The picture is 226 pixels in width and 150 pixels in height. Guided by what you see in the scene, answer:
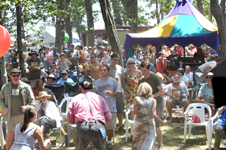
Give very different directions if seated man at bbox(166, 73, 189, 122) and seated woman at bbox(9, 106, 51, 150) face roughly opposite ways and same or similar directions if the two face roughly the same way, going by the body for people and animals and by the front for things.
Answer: very different directions

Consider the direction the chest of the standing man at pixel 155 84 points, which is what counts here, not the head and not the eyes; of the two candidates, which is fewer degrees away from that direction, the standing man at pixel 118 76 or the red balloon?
the red balloon

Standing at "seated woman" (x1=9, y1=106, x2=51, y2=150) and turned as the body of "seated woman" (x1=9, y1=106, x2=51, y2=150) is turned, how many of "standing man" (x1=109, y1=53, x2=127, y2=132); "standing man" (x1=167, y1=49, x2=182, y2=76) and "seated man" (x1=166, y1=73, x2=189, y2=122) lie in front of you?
3

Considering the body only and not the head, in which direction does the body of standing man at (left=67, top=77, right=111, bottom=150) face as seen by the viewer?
away from the camera

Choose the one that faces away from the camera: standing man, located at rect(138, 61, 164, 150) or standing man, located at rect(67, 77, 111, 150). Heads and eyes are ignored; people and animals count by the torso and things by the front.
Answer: standing man, located at rect(67, 77, 111, 150)

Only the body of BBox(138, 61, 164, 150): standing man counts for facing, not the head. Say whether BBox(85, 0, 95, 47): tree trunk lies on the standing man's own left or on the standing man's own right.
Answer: on the standing man's own right

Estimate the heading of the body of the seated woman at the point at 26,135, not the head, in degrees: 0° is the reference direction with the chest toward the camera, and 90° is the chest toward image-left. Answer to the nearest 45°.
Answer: approximately 225°

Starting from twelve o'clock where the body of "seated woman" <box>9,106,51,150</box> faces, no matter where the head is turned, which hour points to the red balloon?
The red balloon is roughly at 10 o'clock from the seated woman.

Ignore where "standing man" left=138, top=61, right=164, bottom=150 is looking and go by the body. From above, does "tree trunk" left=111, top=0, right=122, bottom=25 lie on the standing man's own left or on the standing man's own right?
on the standing man's own right

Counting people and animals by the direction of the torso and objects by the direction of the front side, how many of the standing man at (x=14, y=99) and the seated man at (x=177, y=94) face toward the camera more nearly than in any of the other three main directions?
2

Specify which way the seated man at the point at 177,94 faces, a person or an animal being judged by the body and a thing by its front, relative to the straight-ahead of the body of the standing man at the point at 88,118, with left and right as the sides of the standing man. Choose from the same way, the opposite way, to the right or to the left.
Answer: the opposite way

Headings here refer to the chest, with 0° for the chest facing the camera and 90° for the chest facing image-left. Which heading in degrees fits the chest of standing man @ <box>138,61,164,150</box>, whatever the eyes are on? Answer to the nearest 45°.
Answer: approximately 45°

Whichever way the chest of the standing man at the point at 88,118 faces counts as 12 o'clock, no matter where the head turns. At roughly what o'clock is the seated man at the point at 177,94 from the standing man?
The seated man is roughly at 1 o'clock from the standing man.

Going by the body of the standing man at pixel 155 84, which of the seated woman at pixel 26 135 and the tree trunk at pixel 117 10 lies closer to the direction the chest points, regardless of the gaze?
the seated woman

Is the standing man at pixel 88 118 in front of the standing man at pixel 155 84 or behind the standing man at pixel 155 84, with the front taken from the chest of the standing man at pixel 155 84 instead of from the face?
in front

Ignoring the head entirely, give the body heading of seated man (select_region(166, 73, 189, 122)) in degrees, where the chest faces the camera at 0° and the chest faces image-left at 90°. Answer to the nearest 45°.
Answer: approximately 0°
